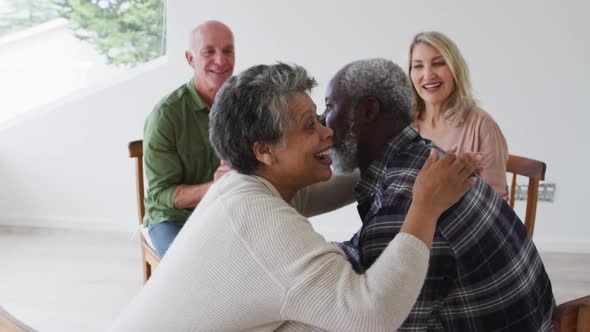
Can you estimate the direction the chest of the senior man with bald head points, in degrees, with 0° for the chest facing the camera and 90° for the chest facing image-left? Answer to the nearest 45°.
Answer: approximately 315°

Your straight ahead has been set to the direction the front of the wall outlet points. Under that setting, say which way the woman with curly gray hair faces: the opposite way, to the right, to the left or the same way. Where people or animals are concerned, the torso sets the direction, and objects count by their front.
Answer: to the left

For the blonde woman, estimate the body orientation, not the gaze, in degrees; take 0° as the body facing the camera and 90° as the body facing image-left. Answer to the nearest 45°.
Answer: approximately 45°

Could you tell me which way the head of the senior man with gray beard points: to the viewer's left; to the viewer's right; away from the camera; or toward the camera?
to the viewer's left

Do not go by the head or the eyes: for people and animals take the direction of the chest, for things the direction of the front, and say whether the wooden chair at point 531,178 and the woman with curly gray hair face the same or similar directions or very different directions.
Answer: very different directions

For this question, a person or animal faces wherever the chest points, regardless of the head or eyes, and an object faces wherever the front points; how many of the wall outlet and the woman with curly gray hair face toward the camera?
1

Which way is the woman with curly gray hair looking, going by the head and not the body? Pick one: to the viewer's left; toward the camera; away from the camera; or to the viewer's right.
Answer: to the viewer's right

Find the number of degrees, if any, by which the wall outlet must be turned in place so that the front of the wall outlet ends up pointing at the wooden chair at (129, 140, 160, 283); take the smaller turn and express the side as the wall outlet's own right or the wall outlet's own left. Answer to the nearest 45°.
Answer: approximately 45° to the wall outlet's own right
